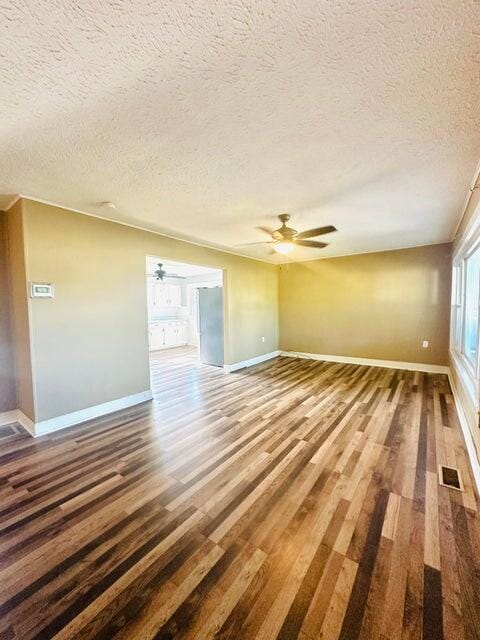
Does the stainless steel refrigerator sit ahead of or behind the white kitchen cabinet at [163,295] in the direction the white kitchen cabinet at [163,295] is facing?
ahead

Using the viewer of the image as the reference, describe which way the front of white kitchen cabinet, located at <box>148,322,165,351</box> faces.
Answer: facing the viewer and to the right of the viewer

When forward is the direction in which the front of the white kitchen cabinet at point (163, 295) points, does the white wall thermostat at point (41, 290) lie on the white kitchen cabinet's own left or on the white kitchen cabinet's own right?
on the white kitchen cabinet's own right

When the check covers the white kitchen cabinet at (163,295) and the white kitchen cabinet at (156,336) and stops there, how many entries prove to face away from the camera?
0

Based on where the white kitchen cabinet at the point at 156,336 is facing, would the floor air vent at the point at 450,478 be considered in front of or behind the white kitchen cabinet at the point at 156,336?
in front

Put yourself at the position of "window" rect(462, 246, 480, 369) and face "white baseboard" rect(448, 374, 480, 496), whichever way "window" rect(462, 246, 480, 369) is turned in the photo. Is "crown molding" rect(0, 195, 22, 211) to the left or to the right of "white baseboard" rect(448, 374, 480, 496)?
right

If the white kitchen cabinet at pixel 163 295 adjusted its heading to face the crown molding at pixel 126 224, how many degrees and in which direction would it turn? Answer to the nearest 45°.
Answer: approximately 45° to its right

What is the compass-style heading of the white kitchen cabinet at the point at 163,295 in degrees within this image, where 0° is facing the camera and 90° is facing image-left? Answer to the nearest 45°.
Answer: approximately 315°

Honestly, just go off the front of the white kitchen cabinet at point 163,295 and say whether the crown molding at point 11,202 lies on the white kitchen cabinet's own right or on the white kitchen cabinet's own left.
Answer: on the white kitchen cabinet's own right
